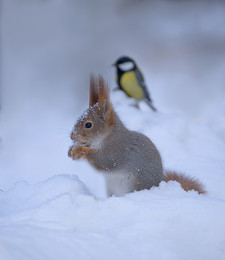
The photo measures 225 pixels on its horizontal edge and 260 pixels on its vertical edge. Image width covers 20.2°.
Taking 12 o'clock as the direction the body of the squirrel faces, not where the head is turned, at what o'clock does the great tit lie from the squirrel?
The great tit is roughly at 3 o'clock from the squirrel.

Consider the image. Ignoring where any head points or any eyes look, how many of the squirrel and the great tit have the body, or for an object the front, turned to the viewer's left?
2

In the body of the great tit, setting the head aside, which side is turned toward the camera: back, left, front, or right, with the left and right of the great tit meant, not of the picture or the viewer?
left

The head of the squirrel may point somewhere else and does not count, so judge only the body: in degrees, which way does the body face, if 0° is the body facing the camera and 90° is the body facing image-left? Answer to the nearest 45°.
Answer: approximately 90°

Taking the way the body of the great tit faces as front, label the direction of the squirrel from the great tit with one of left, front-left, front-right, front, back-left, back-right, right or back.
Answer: left
